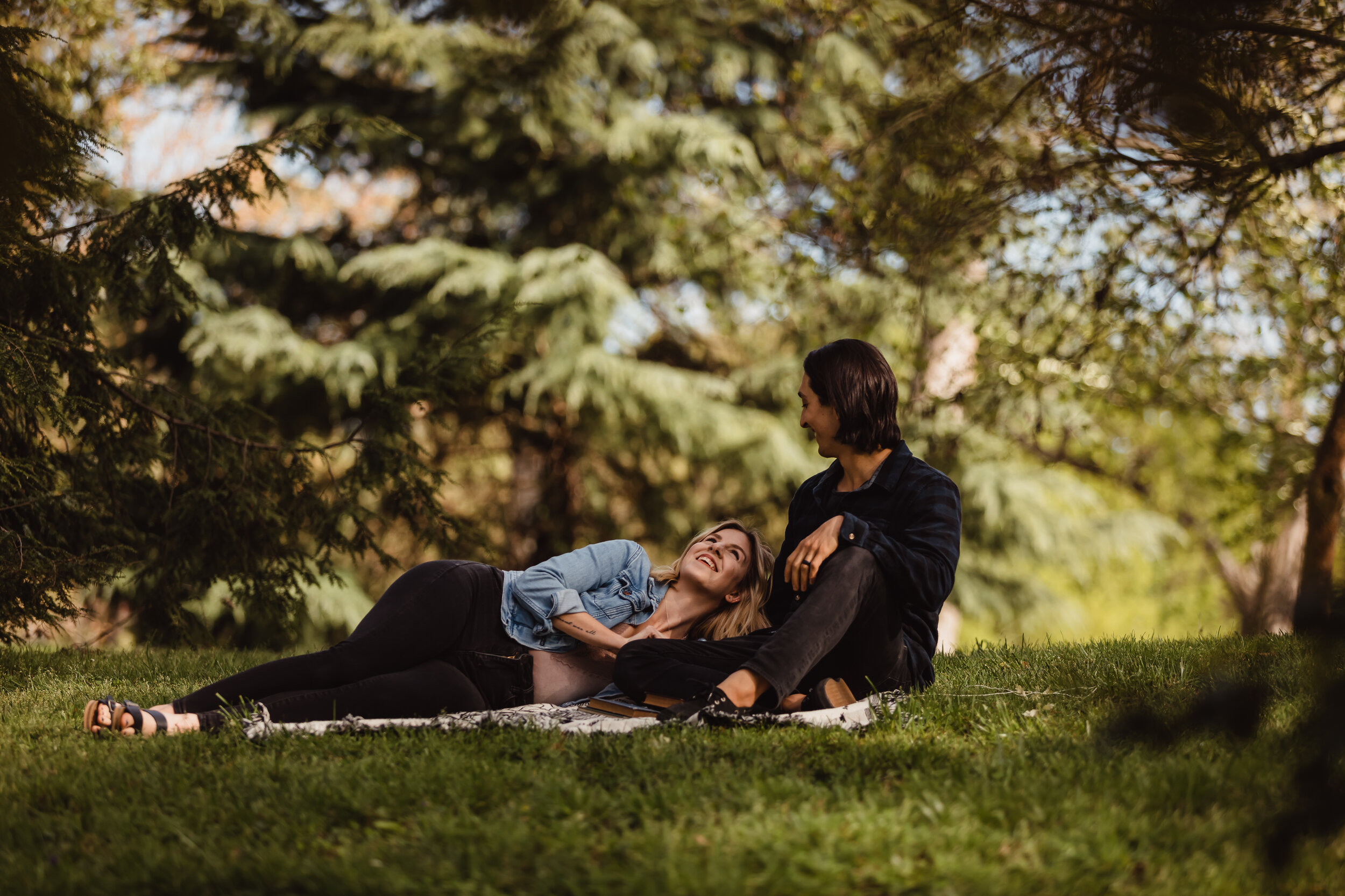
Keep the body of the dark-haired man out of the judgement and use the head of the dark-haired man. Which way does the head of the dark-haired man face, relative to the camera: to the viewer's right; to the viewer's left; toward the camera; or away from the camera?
to the viewer's left

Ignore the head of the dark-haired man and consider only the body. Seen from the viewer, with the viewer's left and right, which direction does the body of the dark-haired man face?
facing the viewer and to the left of the viewer

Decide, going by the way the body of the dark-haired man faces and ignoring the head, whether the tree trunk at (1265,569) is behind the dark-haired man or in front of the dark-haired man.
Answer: behind

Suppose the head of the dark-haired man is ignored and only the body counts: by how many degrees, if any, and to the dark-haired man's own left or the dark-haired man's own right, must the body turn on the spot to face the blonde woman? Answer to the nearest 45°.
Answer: approximately 45° to the dark-haired man's own right

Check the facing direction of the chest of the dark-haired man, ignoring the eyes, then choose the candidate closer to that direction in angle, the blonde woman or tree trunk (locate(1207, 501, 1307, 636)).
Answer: the blonde woman
